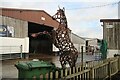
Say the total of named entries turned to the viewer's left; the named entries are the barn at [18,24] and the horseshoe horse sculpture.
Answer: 1

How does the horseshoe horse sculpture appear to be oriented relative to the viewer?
to the viewer's left

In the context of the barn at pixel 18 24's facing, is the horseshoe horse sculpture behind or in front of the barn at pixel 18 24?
in front

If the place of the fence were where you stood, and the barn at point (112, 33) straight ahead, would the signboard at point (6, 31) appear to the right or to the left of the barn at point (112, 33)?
left

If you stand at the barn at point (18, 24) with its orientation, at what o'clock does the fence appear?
The fence is roughly at 1 o'clock from the barn.

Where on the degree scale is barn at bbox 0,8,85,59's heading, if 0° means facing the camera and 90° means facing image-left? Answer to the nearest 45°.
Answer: approximately 315°

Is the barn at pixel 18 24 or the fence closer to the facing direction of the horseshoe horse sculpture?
the barn
